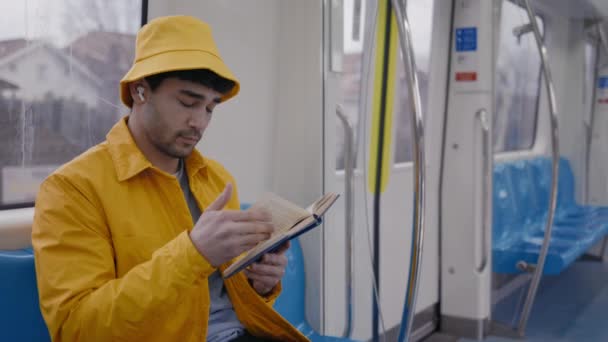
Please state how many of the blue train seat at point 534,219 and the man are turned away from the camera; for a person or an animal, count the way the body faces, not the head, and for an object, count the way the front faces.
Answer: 0

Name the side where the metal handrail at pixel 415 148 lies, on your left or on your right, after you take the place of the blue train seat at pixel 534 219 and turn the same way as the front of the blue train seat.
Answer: on your right

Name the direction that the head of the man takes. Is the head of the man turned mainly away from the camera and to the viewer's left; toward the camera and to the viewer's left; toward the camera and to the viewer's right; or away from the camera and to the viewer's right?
toward the camera and to the viewer's right

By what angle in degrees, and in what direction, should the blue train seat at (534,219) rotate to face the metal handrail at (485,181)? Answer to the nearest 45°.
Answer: approximately 45° to its right

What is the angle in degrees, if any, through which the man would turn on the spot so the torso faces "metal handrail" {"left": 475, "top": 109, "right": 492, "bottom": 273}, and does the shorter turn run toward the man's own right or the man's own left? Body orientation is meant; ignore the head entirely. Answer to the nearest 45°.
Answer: approximately 90° to the man's own left
